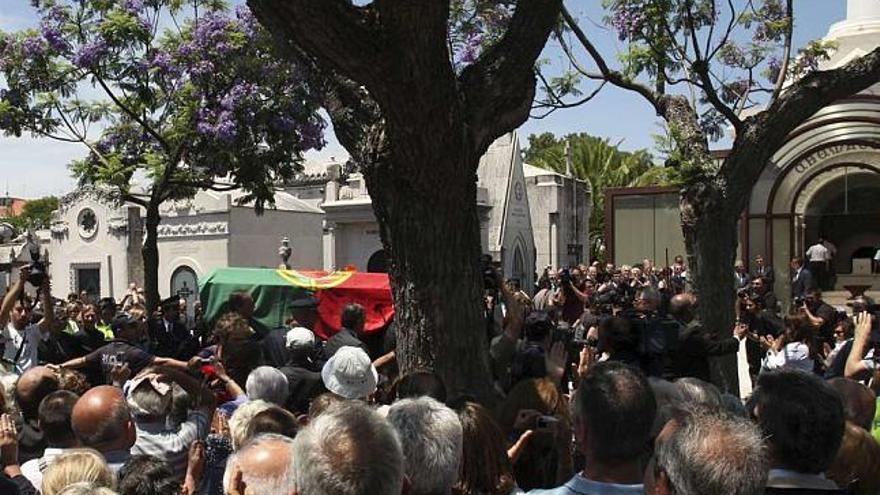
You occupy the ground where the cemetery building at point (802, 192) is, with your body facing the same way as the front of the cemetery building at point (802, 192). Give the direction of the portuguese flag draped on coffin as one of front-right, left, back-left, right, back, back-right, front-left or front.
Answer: front-right

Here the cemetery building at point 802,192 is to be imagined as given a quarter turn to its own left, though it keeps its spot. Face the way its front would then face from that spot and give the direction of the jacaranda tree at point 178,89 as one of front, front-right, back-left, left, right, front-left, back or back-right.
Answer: back-right

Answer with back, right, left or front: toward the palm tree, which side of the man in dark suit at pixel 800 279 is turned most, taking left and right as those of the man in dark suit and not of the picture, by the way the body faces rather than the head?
right

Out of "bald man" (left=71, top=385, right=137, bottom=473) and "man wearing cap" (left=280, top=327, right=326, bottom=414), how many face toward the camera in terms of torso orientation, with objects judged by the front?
0

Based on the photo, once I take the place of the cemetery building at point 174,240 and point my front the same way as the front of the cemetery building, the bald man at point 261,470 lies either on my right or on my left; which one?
on my left

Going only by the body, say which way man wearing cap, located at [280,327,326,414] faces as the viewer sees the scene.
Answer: away from the camera

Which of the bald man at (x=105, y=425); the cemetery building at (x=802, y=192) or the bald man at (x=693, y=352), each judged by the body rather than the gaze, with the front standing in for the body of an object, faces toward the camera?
the cemetery building

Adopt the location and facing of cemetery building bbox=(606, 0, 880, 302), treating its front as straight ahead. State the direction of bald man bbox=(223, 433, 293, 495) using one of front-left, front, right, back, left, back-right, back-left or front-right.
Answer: front

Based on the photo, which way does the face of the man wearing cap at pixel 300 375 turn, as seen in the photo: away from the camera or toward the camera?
away from the camera

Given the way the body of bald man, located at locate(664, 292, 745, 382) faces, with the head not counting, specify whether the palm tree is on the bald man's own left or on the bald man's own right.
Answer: on the bald man's own left

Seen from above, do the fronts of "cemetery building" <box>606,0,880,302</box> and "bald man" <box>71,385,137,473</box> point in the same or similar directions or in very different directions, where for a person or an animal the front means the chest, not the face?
very different directions

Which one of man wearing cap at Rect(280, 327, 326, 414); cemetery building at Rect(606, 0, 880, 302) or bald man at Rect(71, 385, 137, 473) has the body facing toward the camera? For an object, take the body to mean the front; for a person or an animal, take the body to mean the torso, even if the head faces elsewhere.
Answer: the cemetery building

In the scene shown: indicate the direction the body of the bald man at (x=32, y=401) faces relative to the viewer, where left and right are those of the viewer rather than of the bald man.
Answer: facing away from the viewer and to the right of the viewer

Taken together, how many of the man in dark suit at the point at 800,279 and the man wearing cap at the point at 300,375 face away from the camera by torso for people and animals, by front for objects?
1

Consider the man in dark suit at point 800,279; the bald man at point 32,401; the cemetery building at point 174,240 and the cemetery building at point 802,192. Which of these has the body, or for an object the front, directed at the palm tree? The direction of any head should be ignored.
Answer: the bald man

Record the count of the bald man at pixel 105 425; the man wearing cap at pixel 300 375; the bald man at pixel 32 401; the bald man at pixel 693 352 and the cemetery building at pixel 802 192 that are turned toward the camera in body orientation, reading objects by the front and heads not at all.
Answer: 1
